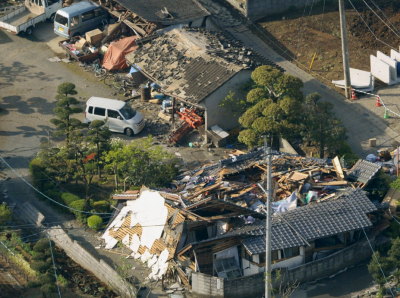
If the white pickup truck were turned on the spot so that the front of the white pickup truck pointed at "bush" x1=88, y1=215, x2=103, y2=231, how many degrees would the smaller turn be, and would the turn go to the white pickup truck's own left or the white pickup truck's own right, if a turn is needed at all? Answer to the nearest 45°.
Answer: approximately 135° to the white pickup truck's own right

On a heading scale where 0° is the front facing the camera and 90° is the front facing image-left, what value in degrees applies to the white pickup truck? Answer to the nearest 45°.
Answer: approximately 225°

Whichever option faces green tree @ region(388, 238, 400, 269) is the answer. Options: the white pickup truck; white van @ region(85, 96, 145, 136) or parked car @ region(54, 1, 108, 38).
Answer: the white van

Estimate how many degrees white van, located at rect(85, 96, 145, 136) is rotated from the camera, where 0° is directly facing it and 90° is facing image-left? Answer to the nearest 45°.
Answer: approximately 315°

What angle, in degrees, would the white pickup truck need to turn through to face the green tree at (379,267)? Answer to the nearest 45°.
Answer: approximately 90° to its right

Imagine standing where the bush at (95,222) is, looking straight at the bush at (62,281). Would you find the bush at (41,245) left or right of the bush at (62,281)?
right
